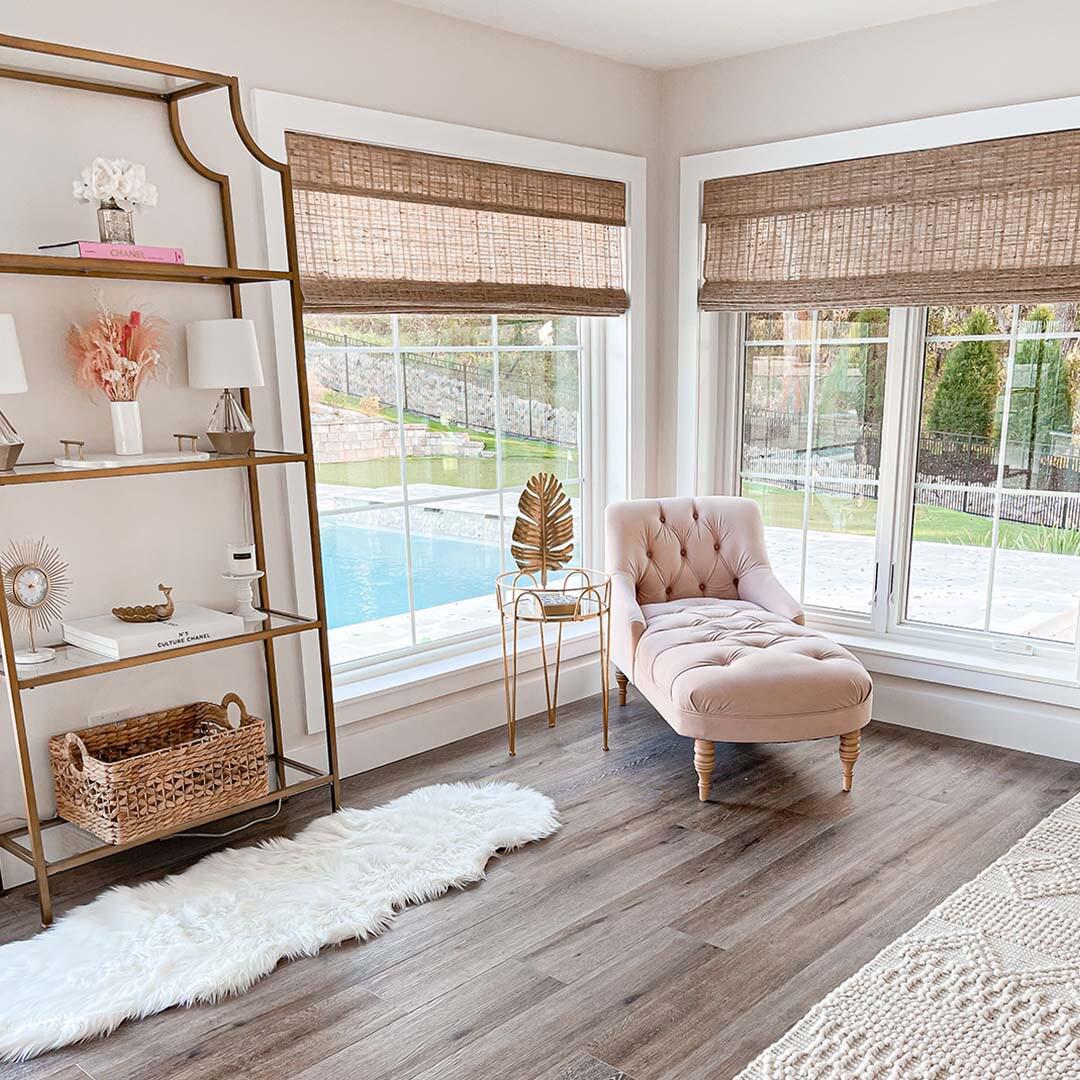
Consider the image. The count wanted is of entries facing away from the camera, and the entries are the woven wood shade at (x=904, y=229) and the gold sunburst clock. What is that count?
0

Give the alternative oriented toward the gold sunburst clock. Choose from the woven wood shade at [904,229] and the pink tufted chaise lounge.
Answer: the woven wood shade

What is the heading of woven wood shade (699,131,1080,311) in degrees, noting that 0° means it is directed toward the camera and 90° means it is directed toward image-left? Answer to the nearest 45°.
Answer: approximately 45°

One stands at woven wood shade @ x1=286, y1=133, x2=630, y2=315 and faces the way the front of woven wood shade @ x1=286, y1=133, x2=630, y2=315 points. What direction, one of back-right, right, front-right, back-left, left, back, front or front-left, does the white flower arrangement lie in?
right

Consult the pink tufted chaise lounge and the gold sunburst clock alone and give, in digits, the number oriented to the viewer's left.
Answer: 0

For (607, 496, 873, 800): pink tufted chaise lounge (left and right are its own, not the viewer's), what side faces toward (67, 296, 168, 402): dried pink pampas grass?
right

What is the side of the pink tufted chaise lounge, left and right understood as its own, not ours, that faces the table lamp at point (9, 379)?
right

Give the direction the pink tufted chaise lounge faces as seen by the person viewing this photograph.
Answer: facing the viewer and to the right of the viewer

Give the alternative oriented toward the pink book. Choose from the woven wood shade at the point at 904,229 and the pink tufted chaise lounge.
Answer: the woven wood shade

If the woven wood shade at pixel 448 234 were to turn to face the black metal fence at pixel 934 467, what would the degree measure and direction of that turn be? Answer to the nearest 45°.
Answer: approximately 45° to its left

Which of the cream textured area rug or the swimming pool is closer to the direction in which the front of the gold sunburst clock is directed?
the cream textured area rug

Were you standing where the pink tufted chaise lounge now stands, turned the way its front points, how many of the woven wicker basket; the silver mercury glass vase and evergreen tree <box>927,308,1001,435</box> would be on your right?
2

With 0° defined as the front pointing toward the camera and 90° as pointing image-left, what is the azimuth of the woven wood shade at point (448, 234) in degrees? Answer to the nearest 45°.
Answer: approximately 315°

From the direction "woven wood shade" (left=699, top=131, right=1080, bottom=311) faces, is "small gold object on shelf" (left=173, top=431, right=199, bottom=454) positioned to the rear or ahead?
ahead

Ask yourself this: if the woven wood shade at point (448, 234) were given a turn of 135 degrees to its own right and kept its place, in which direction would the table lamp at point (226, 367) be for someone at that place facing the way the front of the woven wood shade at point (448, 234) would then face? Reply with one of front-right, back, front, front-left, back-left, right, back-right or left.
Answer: front-left

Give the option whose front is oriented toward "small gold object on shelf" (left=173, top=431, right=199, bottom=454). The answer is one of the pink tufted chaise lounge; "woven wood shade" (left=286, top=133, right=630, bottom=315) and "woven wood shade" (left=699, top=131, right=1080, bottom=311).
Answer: "woven wood shade" (left=699, top=131, right=1080, bottom=311)
